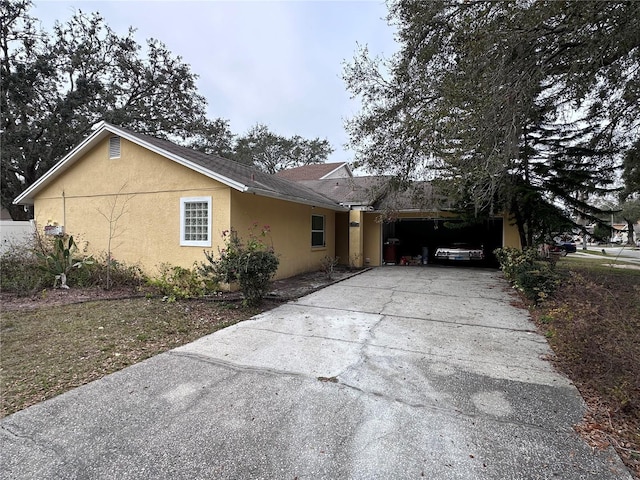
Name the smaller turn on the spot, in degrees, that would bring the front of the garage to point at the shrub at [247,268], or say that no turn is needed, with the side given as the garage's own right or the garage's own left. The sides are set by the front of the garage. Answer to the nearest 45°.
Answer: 0° — it already faces it

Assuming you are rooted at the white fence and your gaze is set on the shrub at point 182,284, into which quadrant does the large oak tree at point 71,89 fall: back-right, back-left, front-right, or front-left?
back-left

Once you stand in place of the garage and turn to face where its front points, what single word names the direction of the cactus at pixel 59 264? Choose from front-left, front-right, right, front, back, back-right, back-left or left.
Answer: front-right

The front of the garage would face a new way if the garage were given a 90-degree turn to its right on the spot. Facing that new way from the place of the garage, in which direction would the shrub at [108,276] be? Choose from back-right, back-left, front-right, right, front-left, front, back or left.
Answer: front-left

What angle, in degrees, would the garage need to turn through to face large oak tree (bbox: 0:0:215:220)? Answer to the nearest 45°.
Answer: approximately 90° to its right

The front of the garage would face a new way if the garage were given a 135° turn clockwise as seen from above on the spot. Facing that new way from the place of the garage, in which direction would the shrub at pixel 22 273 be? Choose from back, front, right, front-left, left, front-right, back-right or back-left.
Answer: left

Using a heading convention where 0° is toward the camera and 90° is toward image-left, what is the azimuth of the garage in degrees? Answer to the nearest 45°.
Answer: approximately 0°
